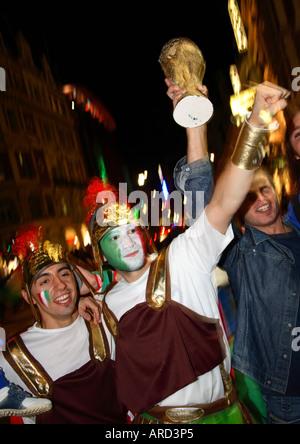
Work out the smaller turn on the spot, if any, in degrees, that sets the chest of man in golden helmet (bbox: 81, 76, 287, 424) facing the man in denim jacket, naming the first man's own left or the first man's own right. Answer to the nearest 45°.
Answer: approximately 135° to the first man's own left

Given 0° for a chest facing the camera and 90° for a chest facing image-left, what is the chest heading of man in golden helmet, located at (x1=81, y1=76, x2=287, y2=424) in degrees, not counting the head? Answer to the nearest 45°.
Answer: approximately 0°

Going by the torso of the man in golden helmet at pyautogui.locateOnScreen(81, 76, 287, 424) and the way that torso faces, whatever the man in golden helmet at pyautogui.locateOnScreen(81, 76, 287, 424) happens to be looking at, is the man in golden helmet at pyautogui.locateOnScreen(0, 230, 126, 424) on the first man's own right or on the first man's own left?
on the first man's own right
